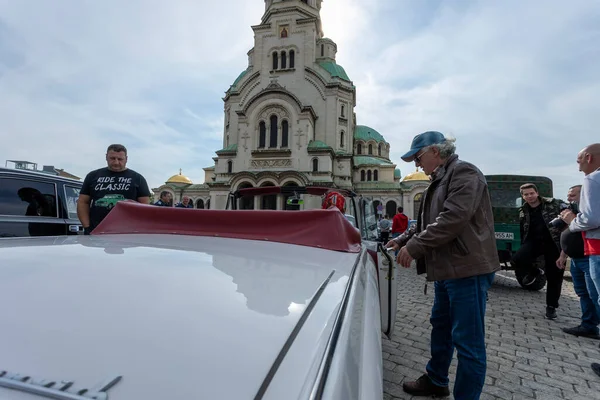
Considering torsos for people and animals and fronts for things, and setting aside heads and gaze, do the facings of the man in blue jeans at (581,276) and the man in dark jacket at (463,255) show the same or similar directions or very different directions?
same or similar directions

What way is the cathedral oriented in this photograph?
toward the camera

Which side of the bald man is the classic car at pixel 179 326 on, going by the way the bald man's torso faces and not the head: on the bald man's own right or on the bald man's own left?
on the bald man's own left

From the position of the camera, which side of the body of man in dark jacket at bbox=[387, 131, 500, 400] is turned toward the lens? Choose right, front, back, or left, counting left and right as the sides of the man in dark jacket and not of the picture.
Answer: left

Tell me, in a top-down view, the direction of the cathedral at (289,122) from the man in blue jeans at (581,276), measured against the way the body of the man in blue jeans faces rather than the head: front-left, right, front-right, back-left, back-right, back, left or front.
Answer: front-right

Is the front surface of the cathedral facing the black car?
yes

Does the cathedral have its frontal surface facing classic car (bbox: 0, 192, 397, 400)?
yes

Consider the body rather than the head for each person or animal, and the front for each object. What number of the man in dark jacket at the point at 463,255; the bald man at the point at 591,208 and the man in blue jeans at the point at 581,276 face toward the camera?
0

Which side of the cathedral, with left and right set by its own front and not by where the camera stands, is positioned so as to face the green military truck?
front

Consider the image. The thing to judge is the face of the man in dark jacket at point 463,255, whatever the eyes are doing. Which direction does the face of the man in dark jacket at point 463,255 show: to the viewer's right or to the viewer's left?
to the viewer's left

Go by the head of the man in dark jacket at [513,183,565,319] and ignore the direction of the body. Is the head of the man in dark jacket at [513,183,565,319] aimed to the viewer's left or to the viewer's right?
to the viewer's left

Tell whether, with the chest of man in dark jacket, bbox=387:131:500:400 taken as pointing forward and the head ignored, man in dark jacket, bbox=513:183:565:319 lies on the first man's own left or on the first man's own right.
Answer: on the first man's own right

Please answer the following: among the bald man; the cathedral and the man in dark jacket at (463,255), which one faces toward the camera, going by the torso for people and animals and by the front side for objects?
the cathedral

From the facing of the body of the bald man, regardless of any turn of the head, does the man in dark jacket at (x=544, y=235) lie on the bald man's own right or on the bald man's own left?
on the bald man's own right

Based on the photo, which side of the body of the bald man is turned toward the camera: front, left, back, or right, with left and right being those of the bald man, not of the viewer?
left

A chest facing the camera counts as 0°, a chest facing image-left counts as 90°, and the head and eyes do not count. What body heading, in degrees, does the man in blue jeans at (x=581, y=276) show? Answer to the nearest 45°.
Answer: approximately 90°
